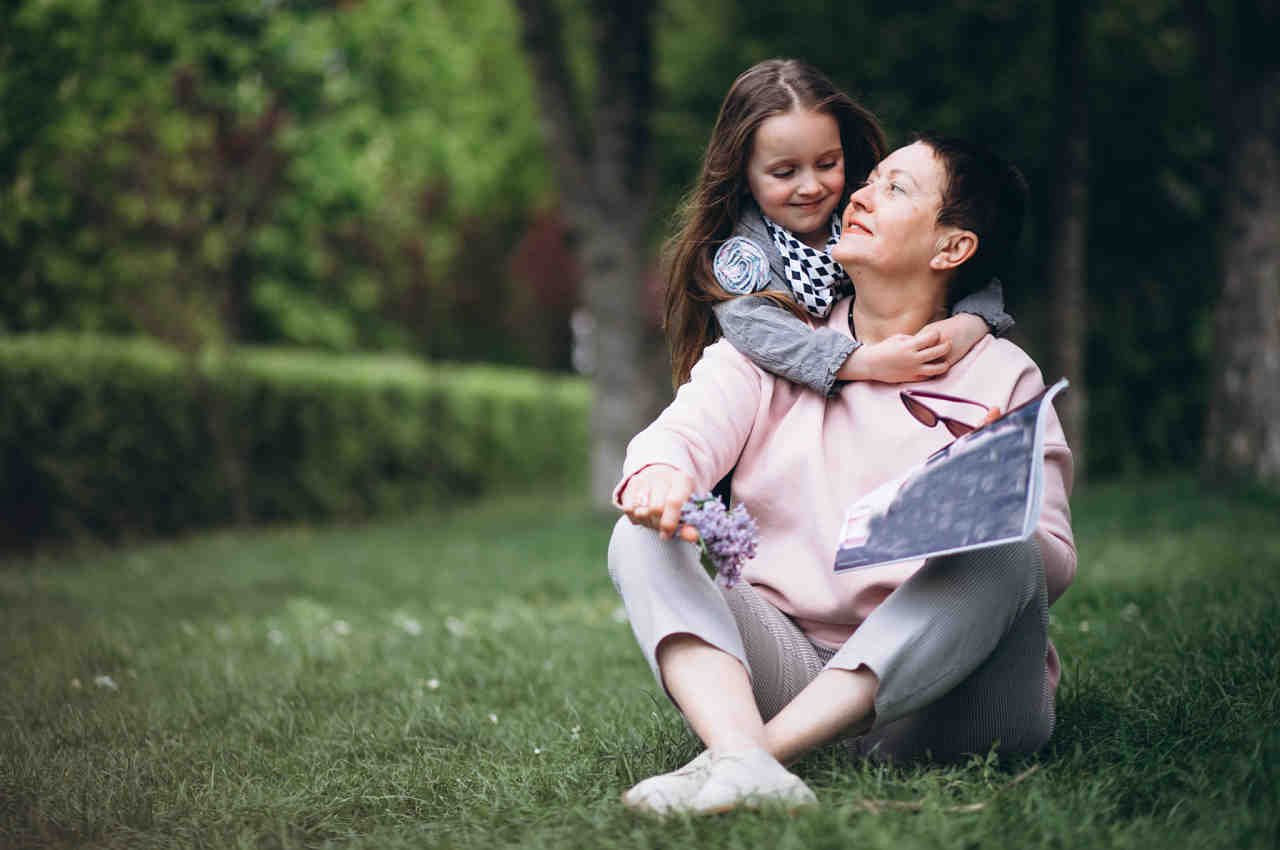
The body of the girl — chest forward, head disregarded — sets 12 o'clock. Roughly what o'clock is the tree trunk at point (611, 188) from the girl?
The tree trunk is roughly at 7 o'clock from the girl.

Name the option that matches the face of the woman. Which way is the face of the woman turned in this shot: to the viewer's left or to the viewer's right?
to the viewer's left

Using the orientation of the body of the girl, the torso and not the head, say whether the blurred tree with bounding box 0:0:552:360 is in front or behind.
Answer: behind

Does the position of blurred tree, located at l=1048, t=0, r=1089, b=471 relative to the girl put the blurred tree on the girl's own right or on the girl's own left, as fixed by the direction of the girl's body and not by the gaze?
on the girl's own left

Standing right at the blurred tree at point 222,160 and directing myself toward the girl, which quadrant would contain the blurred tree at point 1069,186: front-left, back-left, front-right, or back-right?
front-left

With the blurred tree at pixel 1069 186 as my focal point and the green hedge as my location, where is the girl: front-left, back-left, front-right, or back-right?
front-right

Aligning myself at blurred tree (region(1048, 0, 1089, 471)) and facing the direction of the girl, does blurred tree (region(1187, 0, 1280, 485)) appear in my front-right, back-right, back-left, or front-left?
front-left

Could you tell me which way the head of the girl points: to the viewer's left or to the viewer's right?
to the viewer's right

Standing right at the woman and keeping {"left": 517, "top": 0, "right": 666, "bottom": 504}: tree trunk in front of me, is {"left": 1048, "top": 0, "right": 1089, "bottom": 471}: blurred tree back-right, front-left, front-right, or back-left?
front-right

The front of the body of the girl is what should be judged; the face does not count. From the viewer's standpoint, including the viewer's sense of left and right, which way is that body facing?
facing the viewer and to the right of the viewer

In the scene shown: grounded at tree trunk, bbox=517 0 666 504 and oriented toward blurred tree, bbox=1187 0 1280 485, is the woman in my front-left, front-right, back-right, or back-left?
front-right

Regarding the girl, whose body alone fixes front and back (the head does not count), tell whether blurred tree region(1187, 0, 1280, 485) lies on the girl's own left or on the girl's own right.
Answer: on the girl's own left
